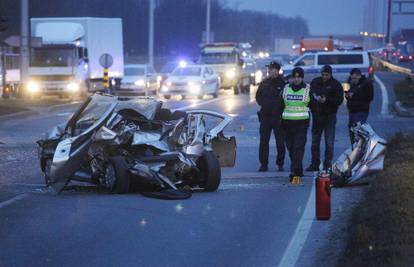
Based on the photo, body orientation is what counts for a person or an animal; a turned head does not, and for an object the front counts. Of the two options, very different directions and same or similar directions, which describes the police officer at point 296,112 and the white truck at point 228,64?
same or similar directions

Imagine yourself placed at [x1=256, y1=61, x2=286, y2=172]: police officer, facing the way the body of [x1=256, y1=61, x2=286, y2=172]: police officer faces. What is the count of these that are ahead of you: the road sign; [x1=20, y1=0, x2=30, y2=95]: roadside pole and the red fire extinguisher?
1

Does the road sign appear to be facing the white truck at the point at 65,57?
no

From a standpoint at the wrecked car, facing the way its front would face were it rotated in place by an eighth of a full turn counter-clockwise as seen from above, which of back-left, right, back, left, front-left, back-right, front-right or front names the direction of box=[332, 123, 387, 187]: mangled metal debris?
left

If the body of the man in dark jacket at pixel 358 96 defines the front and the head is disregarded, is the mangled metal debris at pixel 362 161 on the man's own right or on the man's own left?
on the man's own left

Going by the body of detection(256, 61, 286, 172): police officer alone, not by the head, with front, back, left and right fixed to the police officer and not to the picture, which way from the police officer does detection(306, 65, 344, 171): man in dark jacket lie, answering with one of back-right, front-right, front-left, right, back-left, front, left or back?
left

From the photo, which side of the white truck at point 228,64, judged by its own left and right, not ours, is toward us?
front

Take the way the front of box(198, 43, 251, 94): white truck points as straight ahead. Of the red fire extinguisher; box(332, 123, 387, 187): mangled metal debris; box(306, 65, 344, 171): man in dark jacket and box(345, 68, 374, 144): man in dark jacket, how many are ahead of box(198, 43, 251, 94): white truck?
4

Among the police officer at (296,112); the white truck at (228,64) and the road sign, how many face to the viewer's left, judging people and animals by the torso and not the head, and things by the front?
0

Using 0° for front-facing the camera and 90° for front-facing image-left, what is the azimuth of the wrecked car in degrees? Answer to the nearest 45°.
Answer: approximately 45°

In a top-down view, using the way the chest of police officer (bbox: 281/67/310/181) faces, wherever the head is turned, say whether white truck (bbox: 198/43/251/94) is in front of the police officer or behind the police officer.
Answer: behind

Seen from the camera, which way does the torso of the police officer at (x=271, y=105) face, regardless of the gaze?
toward the camera

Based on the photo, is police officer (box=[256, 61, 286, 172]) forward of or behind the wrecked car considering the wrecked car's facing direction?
behind
